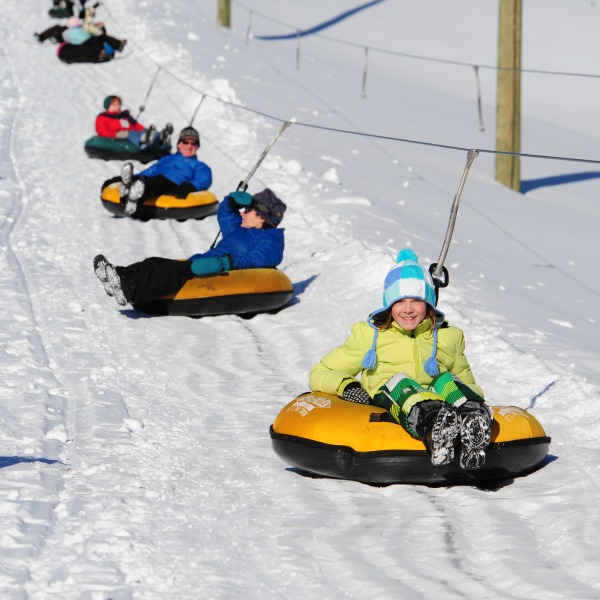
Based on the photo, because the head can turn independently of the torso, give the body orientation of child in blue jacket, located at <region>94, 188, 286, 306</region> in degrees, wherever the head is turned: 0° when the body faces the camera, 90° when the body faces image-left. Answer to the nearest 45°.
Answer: approximately 90°

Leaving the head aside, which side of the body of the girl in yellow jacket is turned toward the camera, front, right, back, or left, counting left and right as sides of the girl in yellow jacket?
front

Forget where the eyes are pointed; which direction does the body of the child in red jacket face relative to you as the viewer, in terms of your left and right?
facing the viewer and to the right of the viewer

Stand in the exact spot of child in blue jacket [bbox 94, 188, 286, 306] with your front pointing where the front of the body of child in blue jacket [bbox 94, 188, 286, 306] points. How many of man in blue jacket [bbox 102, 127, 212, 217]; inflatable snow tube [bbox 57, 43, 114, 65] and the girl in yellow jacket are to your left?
1

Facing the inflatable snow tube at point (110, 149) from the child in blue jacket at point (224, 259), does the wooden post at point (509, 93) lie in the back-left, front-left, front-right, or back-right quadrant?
front-right

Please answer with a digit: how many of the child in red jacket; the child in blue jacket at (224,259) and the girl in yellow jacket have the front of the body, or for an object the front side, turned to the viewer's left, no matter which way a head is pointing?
1

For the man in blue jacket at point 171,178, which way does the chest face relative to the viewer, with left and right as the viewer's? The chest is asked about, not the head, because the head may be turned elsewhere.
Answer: facing the viewer and to the left of the viewer

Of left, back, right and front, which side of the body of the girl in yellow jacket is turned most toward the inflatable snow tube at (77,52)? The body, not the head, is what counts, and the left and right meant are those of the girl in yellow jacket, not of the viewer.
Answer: back

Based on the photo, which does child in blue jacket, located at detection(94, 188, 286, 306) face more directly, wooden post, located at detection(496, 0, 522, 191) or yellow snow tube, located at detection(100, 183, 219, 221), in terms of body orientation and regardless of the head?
the yellow snow tube

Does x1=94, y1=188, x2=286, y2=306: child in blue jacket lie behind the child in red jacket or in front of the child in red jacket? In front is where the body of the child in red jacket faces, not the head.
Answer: in front

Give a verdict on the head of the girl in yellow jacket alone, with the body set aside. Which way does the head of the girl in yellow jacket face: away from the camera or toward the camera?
toward the camera

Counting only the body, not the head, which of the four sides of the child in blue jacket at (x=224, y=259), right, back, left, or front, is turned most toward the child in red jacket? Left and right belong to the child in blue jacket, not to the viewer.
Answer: right

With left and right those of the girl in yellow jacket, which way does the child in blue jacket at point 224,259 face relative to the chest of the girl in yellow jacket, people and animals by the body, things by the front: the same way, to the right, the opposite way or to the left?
to the right

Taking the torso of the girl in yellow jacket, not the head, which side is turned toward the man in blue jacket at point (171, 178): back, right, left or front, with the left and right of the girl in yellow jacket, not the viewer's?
back

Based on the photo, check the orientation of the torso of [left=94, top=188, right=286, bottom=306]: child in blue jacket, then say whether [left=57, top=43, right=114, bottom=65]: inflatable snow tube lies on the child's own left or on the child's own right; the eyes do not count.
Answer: on the child's own right

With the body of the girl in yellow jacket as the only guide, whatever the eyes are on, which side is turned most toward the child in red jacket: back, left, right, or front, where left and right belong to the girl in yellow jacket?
back

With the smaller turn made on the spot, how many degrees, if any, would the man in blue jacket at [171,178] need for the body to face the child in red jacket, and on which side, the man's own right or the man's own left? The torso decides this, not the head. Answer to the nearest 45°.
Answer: approximately 135° to the man's own right

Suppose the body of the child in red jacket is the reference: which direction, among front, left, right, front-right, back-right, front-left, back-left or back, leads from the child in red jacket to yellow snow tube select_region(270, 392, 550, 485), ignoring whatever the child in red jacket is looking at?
front-right
